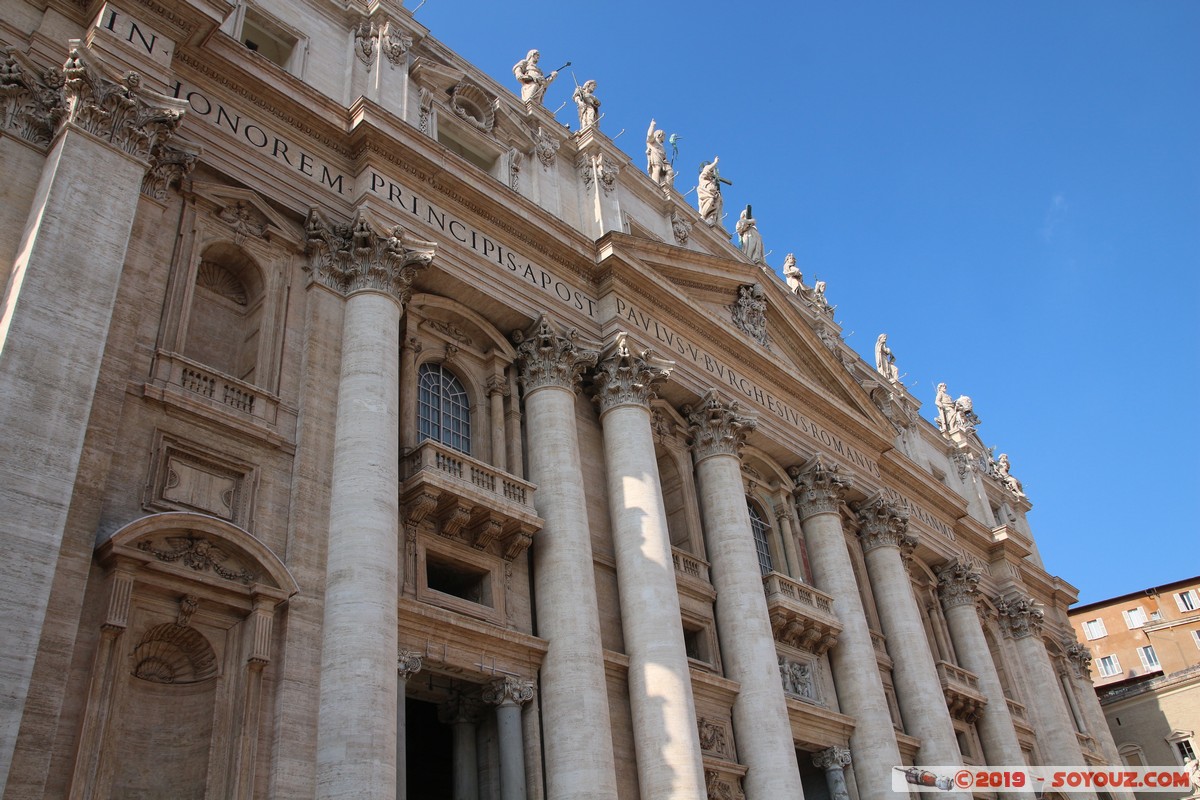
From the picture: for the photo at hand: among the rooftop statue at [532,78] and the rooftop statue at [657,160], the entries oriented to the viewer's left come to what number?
0

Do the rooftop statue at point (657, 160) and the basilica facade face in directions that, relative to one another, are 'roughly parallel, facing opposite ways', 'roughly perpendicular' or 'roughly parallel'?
roughly parallel

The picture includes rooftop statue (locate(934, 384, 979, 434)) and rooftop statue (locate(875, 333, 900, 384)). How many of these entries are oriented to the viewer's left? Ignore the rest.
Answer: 0

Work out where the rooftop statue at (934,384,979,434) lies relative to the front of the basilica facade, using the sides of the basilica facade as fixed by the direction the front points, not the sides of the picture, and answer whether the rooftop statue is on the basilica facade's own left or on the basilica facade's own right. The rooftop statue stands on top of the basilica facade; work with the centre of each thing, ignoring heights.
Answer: on the basilica facade's own left

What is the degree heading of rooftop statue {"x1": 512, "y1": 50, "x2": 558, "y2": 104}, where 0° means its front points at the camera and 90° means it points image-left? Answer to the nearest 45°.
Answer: approximately 315°

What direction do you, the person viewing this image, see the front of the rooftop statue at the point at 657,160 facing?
facing the viewer and to the right of the viewer

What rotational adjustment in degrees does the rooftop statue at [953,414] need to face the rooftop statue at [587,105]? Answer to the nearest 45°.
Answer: approximately 45° to its right

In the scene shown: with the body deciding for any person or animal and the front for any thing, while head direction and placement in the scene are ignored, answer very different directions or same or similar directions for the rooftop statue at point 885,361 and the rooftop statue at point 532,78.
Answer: same or similar directions

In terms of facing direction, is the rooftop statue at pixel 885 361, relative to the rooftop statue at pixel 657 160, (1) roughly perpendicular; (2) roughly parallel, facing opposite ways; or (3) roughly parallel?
roughly parallel

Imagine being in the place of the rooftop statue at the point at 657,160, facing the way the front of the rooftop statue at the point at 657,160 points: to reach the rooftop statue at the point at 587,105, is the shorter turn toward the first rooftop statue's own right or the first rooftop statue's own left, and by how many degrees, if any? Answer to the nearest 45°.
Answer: approximately 90° to the first rooftop statue's own right

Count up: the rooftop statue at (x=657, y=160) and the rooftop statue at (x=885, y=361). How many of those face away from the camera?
0
